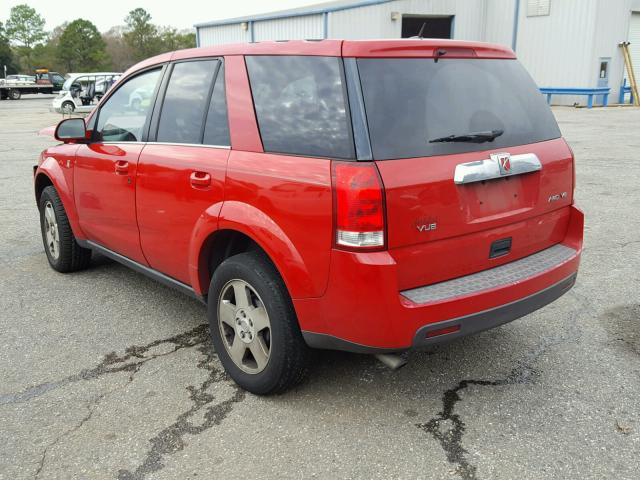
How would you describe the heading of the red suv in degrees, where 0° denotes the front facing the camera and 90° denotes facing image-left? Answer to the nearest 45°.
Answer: approximately 135°

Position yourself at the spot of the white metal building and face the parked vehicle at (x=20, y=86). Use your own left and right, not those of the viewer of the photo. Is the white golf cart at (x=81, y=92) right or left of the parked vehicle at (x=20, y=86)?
left

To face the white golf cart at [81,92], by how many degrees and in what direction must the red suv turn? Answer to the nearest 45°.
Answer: approximately 45° to its right

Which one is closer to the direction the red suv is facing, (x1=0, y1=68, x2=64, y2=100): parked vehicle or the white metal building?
the parked vehicle

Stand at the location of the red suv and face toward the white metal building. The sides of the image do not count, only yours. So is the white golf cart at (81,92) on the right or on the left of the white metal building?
left

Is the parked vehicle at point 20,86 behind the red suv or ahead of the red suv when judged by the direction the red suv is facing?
ahead

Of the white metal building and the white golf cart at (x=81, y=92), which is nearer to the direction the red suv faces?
the white golf cart

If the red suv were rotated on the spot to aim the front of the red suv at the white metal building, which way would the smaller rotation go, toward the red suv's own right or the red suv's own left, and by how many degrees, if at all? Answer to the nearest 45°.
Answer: approximately 45° to the red suv's own right
